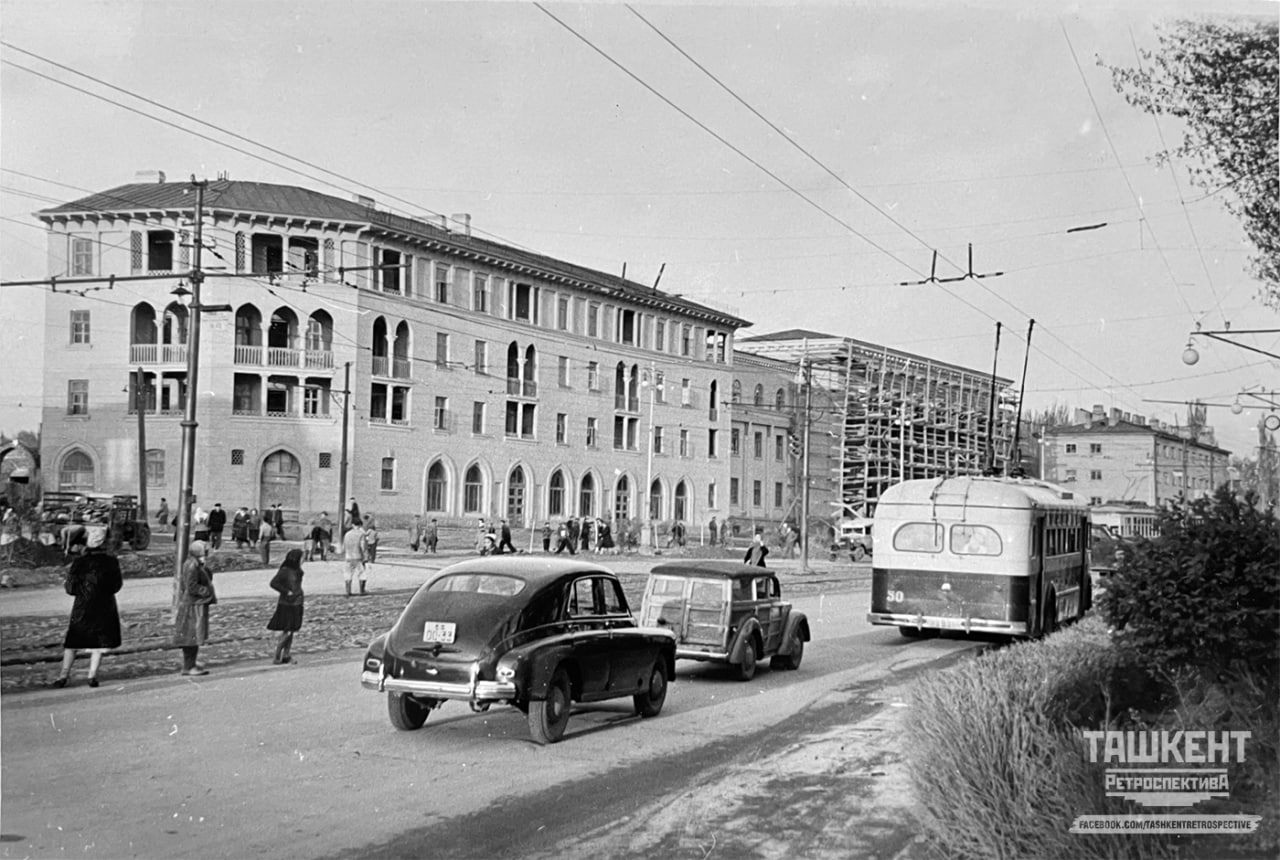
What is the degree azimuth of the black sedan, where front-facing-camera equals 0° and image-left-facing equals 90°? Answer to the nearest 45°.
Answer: approximately 225°

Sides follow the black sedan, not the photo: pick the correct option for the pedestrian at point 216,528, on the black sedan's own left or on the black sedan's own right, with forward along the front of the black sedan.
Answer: on the black sedan's own left

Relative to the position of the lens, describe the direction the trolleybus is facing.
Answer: facing away from the viewer and to the right of the viewer

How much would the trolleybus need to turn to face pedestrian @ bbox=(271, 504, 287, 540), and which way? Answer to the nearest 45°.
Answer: approximately 90° to its left

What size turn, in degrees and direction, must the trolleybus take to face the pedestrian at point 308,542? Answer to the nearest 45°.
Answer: approximately 90° to its left

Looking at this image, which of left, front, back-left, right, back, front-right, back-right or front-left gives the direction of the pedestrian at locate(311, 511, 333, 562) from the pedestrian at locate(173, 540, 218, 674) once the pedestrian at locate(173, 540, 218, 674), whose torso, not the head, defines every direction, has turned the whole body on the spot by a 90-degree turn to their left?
front

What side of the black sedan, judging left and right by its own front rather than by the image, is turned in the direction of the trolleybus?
front

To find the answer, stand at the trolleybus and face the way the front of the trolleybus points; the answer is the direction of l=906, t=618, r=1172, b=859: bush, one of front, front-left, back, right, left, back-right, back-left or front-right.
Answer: back-right
